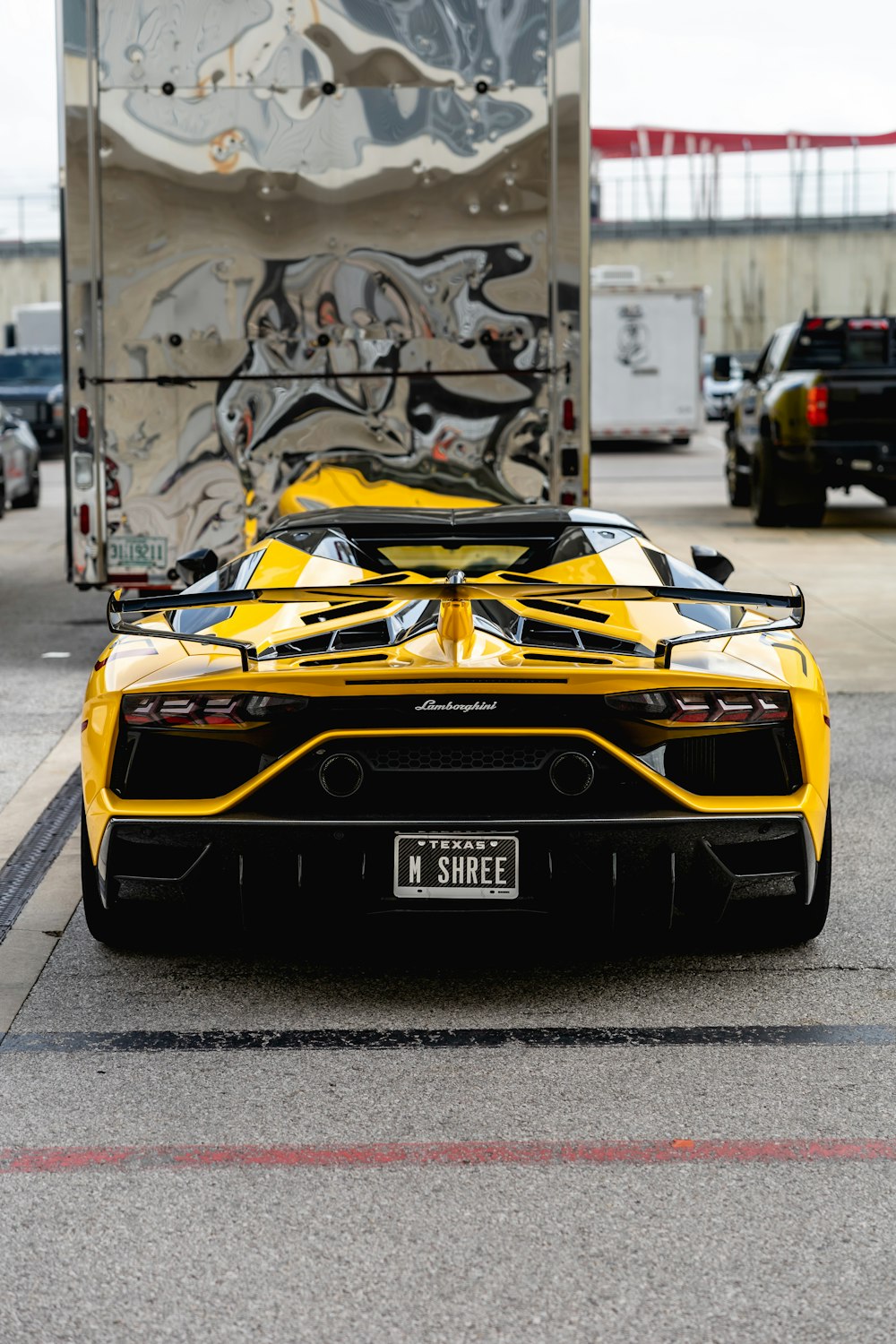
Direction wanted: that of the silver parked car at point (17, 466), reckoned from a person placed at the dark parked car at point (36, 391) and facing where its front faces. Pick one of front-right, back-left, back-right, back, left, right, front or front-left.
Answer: front

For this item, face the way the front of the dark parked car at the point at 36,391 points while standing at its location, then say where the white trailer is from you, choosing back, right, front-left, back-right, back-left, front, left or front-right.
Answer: left

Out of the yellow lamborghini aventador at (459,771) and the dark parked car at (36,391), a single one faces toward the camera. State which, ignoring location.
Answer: the dark parked car

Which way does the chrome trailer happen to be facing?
away from the camera

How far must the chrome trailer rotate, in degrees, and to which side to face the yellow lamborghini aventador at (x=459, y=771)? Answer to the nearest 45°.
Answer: approximately 180°

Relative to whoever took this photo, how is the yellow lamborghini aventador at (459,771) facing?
facing away from the viewer

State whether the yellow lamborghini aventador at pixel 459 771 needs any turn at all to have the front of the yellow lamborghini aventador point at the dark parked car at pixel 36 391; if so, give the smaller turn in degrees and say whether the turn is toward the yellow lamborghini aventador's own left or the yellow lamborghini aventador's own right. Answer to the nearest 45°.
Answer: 0° — it already faces it

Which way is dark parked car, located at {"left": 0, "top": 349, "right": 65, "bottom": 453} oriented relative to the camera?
toward the camera

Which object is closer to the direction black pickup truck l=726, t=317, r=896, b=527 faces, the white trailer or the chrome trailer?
the white trailer

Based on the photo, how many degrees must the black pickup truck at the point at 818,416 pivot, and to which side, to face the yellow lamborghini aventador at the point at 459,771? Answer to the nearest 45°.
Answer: approximately 135° to its left

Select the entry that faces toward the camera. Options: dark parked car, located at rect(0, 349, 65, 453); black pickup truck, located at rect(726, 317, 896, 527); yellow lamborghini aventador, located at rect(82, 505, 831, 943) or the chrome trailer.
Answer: the dark parked car

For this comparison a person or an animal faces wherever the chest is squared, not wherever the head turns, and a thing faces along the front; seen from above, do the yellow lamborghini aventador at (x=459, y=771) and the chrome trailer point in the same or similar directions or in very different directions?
same or similar directions

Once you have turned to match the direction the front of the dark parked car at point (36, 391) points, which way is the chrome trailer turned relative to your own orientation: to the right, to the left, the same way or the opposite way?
the opposite way

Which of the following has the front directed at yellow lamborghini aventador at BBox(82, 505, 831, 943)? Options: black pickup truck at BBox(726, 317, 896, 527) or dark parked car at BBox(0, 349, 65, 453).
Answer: the dark parked car

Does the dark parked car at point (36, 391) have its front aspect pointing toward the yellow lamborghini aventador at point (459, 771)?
yes

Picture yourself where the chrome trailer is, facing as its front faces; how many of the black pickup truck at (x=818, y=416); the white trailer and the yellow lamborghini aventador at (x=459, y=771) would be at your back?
1

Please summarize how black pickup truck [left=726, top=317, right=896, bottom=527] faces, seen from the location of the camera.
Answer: facing away from the viewer and to the left of the viewer

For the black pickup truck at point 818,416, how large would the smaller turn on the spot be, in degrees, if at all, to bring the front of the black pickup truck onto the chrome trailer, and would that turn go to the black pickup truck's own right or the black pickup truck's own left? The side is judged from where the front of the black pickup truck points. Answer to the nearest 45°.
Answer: approximately 135° to the black pickup truck's own left
